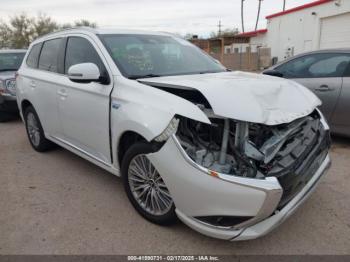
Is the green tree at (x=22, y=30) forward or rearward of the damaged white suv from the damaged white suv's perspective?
rearward

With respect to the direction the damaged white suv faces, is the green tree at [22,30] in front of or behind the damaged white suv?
behind

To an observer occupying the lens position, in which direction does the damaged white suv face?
facing the viewer and to the right of the viewer

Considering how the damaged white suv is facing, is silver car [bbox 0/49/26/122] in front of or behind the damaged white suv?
behind

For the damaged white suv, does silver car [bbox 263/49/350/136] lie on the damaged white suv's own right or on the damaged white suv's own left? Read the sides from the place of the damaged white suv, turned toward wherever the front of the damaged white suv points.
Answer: on the damaged white suv's own left

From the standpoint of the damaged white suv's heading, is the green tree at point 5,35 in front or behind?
behind
